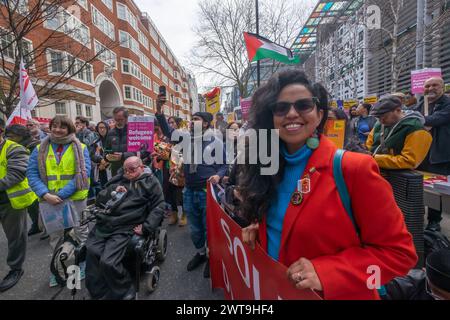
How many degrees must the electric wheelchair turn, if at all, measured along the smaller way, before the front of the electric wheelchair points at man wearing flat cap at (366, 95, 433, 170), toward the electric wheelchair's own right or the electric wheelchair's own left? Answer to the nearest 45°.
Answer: approximately 90° to the electric wheelchair's own left

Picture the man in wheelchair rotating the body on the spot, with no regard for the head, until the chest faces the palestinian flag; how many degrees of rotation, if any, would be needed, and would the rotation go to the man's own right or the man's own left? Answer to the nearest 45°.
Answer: approximately 180°

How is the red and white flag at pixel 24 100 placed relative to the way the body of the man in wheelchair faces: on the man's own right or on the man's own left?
on the man's own right

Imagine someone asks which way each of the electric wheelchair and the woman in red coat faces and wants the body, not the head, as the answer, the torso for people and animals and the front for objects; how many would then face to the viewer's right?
0

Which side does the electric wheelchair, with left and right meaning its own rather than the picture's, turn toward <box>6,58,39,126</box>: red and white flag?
right

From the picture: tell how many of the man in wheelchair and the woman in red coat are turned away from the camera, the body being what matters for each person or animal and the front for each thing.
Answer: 0

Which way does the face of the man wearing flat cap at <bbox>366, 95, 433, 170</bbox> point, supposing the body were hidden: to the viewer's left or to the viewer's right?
to the viewer's left

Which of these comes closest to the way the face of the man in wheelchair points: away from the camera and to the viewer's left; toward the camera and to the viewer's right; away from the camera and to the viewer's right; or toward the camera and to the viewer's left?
toward the camera and to the viewer's left

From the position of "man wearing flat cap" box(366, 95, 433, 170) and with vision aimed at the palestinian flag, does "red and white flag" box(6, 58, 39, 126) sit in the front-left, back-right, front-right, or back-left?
front-left

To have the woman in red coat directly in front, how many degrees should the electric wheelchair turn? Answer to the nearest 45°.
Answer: approximately 45° to its left

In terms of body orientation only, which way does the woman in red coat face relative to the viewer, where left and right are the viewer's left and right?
facing the viewer and to the left of the viewer
